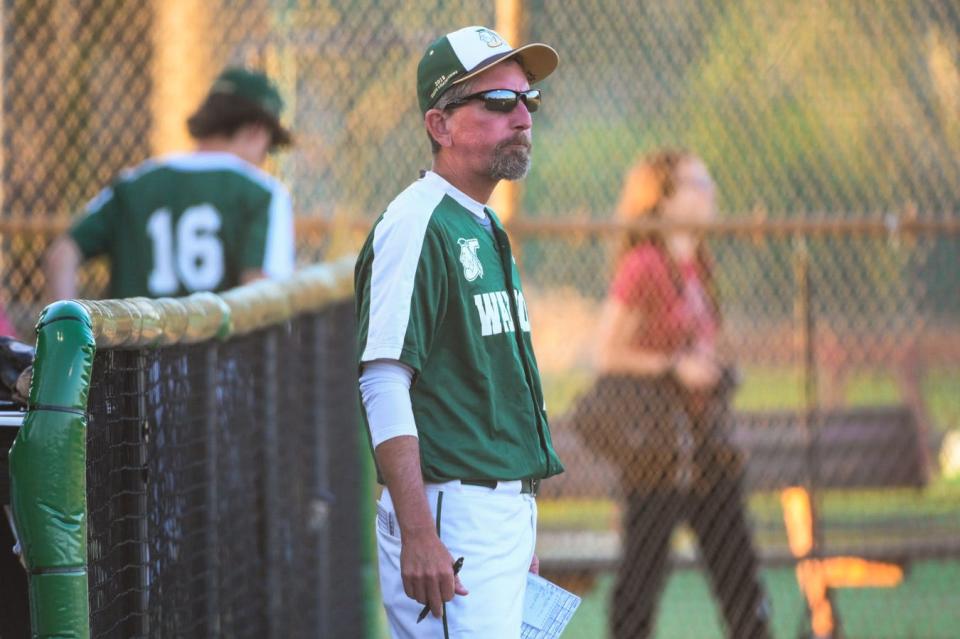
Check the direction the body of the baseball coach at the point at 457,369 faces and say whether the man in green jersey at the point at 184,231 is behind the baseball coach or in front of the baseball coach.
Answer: behind

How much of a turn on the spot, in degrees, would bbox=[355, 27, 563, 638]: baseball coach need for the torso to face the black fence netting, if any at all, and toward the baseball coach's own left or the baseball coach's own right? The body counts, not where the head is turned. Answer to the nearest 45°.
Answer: approximately 180°

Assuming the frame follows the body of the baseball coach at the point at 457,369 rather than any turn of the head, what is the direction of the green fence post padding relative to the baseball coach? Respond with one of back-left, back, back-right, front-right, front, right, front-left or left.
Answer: right

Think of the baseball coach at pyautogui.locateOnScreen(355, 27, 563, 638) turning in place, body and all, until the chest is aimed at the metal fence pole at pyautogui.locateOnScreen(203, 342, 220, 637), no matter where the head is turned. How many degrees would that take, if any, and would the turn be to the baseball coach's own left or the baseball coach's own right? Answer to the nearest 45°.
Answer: approximately 180°

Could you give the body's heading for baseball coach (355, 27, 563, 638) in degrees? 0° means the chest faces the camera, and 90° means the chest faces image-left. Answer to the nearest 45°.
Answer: approximately 315°

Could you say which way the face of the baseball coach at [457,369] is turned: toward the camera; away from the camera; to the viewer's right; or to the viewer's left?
to the viewer's right

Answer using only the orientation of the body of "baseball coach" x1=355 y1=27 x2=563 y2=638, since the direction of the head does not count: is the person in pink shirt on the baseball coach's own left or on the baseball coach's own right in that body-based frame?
on the baseball coach's own left

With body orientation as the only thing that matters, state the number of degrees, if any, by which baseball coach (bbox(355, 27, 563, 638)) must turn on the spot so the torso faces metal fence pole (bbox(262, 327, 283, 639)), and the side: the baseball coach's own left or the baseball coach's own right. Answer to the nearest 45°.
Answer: approximately 180°
